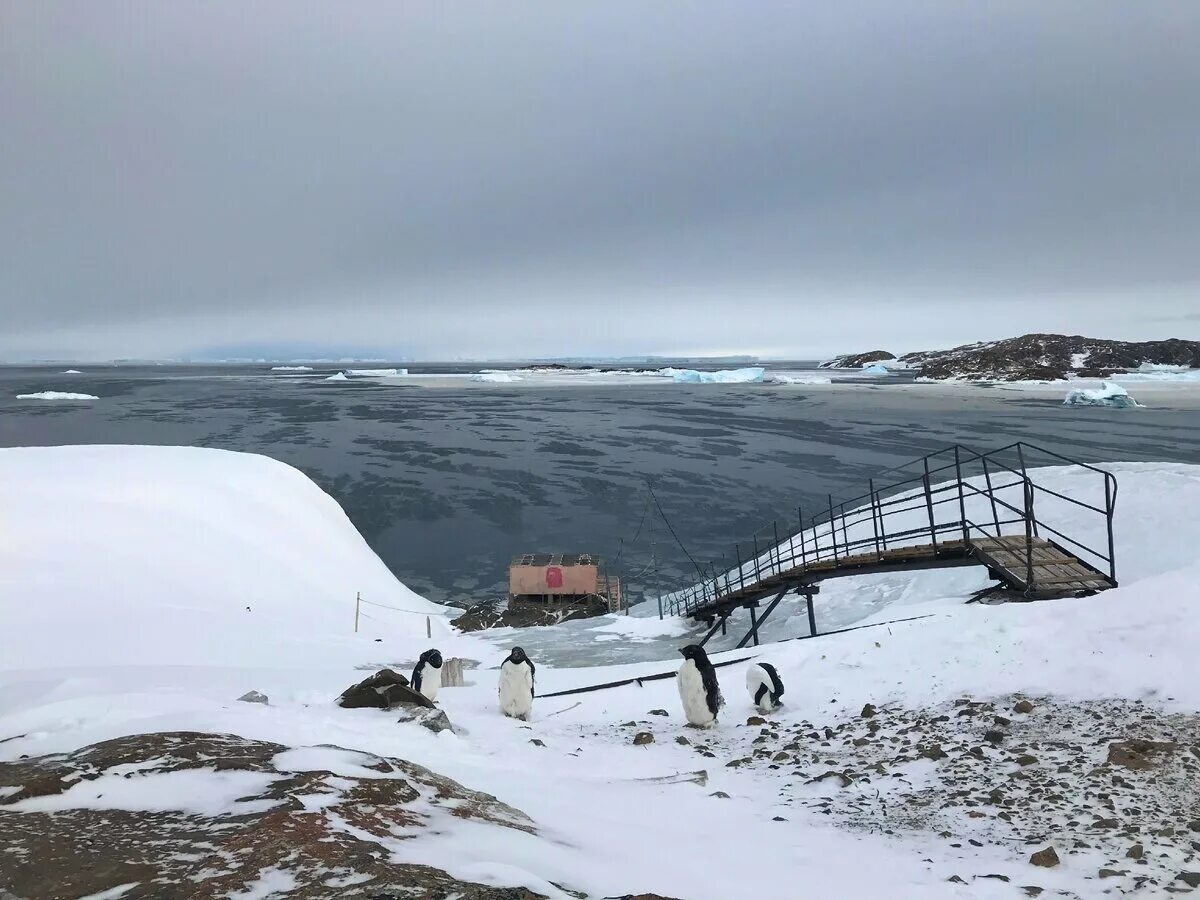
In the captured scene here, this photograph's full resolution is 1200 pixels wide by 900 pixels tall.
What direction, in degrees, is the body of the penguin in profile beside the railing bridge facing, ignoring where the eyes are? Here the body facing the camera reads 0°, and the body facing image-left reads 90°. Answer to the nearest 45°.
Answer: approximately 45°

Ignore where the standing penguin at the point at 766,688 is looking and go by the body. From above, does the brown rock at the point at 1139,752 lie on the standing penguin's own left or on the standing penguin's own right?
on the standing penguin's own left

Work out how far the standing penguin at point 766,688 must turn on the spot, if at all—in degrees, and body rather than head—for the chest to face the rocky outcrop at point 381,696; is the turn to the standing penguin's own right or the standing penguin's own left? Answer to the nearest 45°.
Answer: approximately 45° to the standing penguin's own right

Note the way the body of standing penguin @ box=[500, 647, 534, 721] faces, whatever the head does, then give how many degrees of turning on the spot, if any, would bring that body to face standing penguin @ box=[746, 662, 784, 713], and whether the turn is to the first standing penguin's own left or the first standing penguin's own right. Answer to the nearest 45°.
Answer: approximately 90° to the first standing penguin's own left

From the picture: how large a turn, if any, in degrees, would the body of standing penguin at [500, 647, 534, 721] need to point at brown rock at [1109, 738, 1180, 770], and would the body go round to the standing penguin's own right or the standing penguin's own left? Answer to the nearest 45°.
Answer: approximately 45° to the standing penguin's own left

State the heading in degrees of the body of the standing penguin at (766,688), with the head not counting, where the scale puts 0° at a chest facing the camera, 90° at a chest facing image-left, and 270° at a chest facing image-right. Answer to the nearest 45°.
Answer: approximately 45°

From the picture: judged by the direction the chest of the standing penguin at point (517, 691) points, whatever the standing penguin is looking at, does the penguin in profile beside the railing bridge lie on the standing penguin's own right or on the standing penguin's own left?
on the standing penguin's own left
